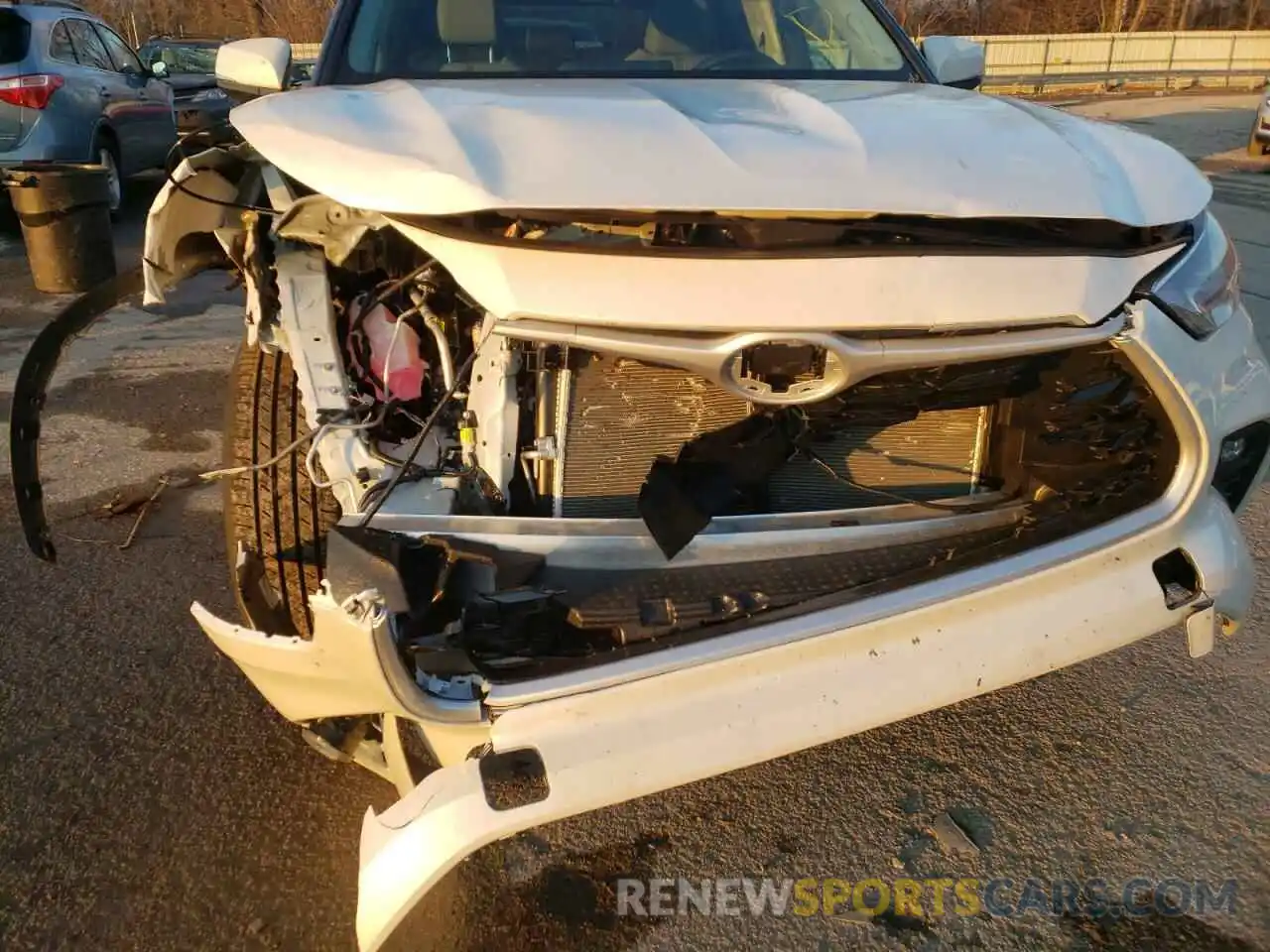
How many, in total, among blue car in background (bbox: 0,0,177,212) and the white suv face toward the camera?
1

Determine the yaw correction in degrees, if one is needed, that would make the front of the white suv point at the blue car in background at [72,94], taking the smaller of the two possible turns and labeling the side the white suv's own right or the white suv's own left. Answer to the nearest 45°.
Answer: approximately 135° to the white suv's own right

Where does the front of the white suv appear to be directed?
toward the camera

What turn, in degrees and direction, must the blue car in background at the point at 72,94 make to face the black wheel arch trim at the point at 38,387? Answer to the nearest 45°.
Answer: approximately 135° to its right

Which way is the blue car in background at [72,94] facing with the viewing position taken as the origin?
facing away from the viewer and to the right of the viewer

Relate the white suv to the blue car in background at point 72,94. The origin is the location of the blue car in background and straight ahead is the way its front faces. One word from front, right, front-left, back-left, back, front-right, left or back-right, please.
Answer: back-right

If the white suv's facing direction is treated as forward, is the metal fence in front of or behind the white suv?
behind

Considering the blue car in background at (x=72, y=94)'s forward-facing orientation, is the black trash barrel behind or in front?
behind
